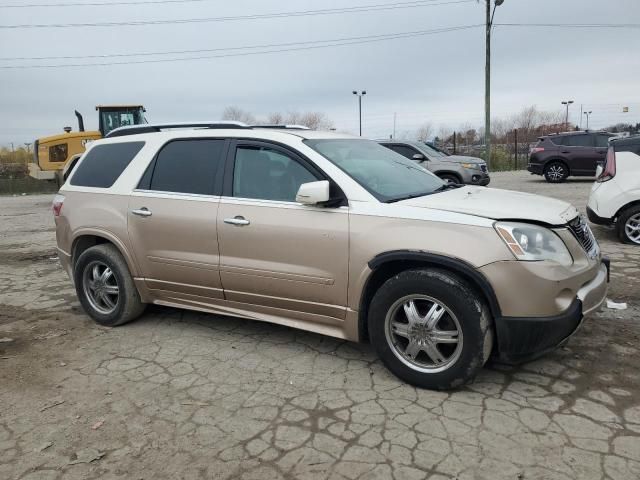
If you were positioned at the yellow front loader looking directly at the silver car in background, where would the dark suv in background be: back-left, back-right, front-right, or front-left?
front-left

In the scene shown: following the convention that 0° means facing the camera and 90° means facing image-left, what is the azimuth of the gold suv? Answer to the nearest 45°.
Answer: approximately 315°

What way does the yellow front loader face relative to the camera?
to the viewer's right

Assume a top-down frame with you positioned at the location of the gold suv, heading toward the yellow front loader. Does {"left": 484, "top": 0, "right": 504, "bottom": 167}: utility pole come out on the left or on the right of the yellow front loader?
right

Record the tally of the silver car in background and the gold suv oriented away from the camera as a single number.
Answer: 0

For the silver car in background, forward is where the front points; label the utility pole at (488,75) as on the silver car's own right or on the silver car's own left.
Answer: on the silver car's own left

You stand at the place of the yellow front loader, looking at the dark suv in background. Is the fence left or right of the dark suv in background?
left

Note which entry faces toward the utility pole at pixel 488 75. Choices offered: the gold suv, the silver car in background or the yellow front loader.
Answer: the yellow front loader

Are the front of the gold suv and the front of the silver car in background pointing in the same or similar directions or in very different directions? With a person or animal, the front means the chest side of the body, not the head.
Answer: same or similar directions

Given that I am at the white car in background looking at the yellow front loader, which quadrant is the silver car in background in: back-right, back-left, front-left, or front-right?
front-right
